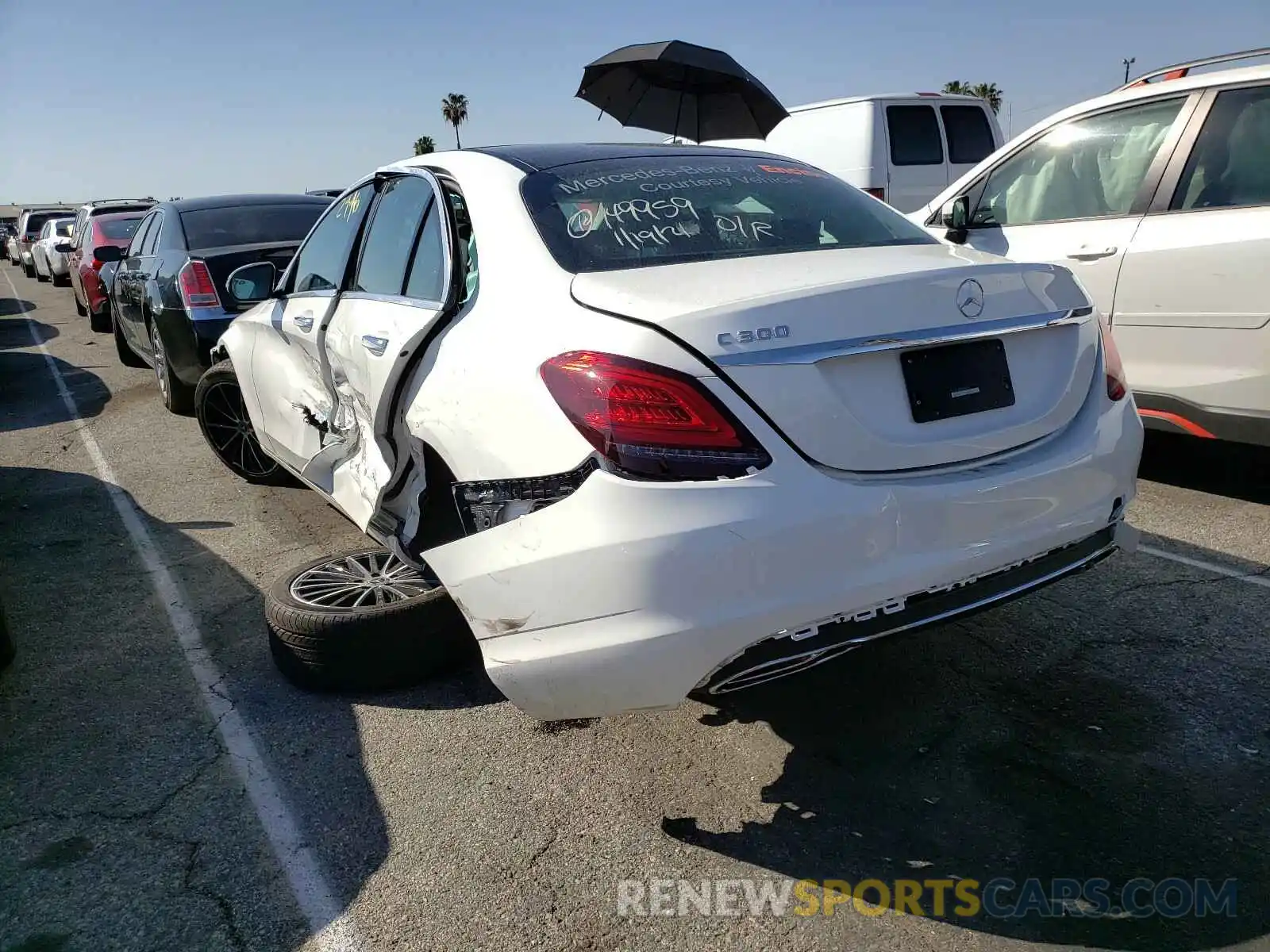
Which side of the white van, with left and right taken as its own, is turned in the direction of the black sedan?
left

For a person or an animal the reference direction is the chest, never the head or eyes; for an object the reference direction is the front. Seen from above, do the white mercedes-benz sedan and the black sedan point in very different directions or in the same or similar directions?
same or similar directions

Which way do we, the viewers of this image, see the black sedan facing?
facing away from the viewer and to the left of the viewer

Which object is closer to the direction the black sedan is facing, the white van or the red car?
the red car

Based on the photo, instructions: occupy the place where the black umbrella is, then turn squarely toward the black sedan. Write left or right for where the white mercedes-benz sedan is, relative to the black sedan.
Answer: left

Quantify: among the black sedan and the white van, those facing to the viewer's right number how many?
0

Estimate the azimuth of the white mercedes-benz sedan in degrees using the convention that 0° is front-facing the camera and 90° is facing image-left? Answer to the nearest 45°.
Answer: approximately 135°

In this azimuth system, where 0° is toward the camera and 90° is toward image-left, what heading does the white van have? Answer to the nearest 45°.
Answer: approximately 135°

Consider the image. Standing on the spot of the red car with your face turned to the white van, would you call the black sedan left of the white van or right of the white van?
right

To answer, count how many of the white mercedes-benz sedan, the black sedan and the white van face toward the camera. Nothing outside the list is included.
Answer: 0

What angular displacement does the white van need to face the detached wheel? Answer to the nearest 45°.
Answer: approximately 135° to its left

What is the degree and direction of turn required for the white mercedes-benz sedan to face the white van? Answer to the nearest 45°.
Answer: approximately 45° to its right

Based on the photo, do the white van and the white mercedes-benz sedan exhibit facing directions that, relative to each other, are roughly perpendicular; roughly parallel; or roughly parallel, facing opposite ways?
roughly parallel
